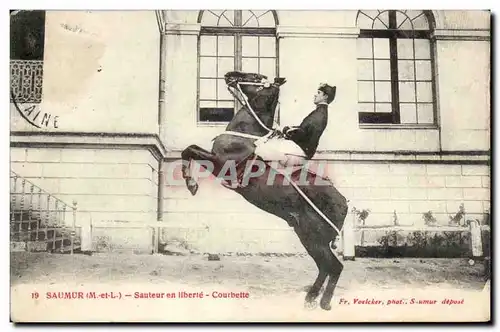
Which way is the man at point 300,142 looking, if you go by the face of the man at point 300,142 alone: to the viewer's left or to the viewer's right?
to the viewer's left

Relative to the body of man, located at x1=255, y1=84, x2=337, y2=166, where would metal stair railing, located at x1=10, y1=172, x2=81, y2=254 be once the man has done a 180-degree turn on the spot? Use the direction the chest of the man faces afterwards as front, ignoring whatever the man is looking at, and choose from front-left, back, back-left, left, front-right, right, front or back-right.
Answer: back

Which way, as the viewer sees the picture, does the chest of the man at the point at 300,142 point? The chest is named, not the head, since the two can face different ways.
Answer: to the viewer's left

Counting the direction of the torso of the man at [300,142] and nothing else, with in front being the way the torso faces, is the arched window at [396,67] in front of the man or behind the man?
behind
